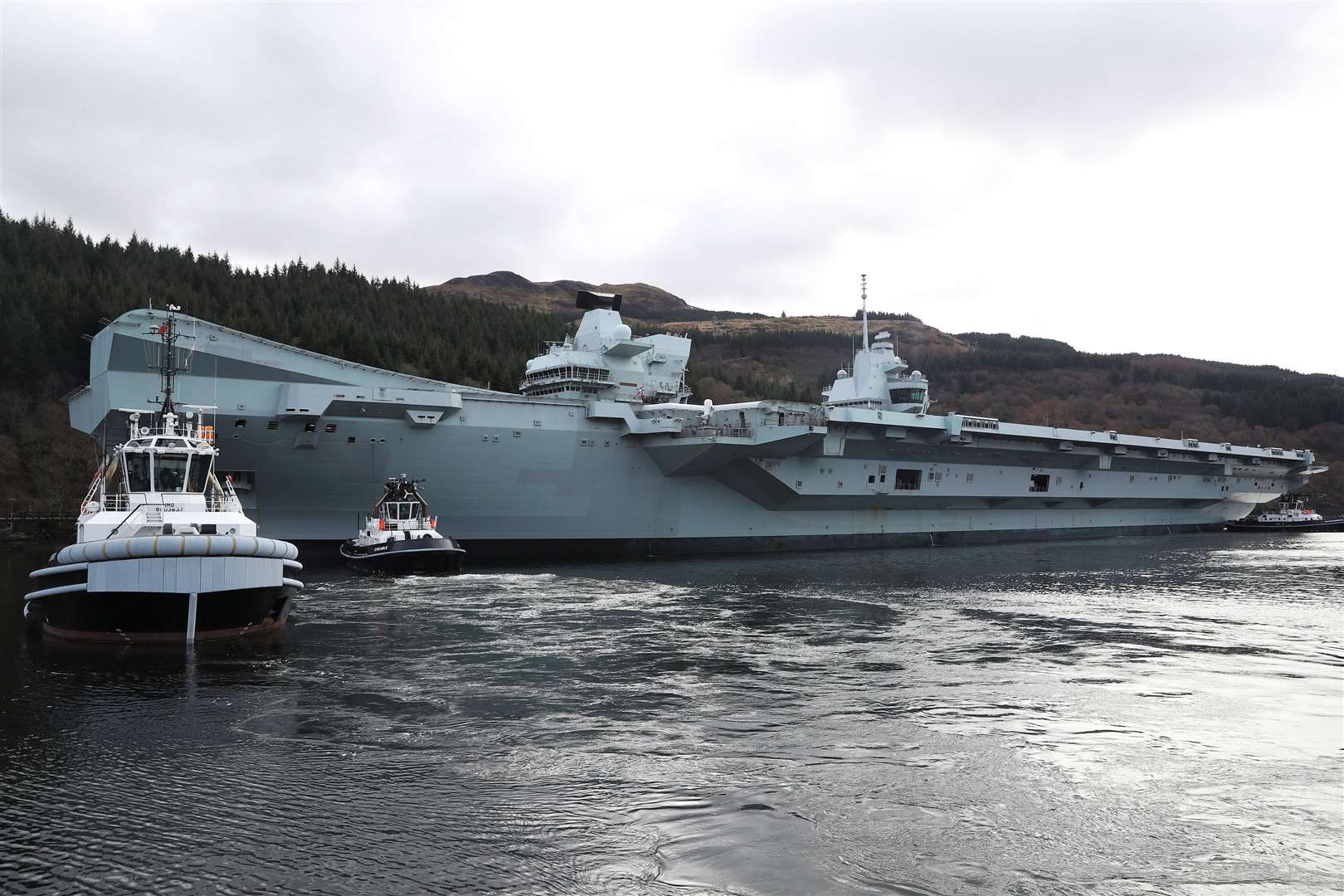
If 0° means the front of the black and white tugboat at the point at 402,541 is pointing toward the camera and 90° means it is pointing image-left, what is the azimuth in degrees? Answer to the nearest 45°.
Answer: approximately 315°

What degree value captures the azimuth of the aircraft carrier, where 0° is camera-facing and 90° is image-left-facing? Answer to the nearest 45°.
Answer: approximately 45°

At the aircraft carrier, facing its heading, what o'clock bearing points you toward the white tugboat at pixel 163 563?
The white tugboat is roughly at 11 o'clock from the aircraft carrier.

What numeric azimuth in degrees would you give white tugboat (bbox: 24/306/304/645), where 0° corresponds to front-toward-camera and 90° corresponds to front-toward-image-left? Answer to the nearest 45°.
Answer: approximately 0°

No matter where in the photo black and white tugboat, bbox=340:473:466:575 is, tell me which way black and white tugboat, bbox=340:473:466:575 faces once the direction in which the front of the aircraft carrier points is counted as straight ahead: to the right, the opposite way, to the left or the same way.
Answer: to the left
